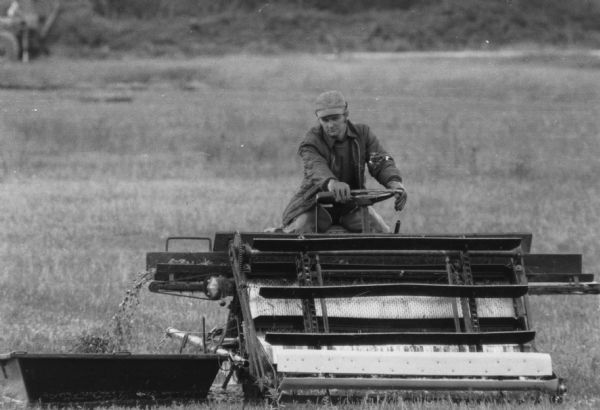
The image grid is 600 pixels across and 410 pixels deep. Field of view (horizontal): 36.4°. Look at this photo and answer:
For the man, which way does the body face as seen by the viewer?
toward the camera
